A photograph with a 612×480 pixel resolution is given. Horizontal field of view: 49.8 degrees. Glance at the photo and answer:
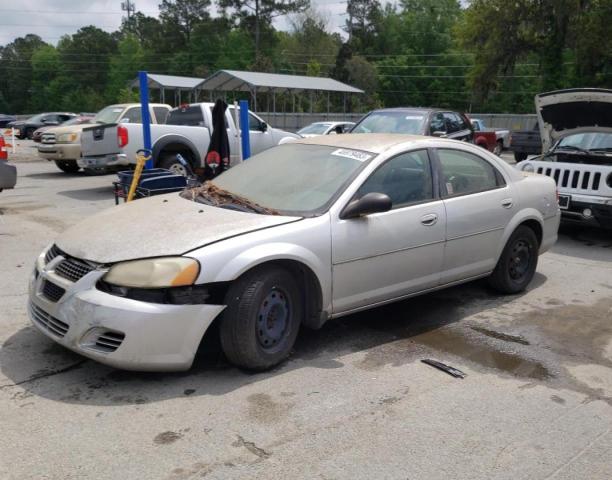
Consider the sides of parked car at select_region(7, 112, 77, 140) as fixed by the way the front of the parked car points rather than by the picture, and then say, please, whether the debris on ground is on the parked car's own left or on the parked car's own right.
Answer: on the parked car's own left

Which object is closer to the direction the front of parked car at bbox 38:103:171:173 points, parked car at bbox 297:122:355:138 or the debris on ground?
the debris on ground

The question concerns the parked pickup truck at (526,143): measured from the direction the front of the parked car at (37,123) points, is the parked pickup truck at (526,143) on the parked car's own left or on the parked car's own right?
on the parked car's own left

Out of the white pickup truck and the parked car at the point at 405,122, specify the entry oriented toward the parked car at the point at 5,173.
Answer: the parked car at the point at 405,122

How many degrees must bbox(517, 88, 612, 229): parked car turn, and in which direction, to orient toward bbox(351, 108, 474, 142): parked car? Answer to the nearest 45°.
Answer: approximately 90° to its right

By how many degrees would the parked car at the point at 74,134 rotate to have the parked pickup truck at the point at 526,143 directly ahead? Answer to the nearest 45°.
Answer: approximately 135° to its left

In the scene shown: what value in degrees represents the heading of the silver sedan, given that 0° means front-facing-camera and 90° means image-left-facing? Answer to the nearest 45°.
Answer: approximately 45°

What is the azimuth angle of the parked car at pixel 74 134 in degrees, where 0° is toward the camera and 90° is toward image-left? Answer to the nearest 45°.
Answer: approximately 45°

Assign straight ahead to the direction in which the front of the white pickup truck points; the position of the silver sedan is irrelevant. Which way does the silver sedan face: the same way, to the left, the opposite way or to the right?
the opposite way

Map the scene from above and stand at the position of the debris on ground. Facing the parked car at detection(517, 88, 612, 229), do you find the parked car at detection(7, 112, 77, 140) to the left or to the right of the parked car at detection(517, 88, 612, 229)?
left
